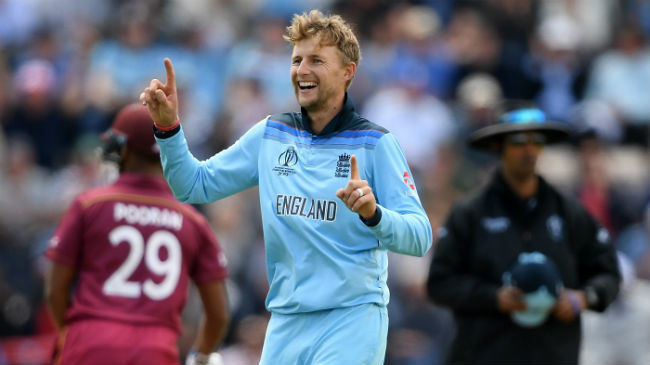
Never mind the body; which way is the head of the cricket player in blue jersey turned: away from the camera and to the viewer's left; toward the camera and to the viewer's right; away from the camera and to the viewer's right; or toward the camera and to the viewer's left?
toward the camera and to the viewer's left

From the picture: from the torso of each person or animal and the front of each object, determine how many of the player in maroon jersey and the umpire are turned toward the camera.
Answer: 1

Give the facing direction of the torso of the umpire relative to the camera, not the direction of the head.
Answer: toward the camera

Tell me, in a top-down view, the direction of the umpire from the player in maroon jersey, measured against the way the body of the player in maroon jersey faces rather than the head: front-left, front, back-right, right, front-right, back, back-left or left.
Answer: right

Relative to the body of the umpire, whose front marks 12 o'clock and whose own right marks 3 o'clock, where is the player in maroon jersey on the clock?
The player in maroon jersey is roughly at 2 o'clock from the umpire.

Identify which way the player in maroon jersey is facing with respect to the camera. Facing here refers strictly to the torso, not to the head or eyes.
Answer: away from the camera

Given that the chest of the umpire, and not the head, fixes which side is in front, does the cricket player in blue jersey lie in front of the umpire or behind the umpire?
in front
